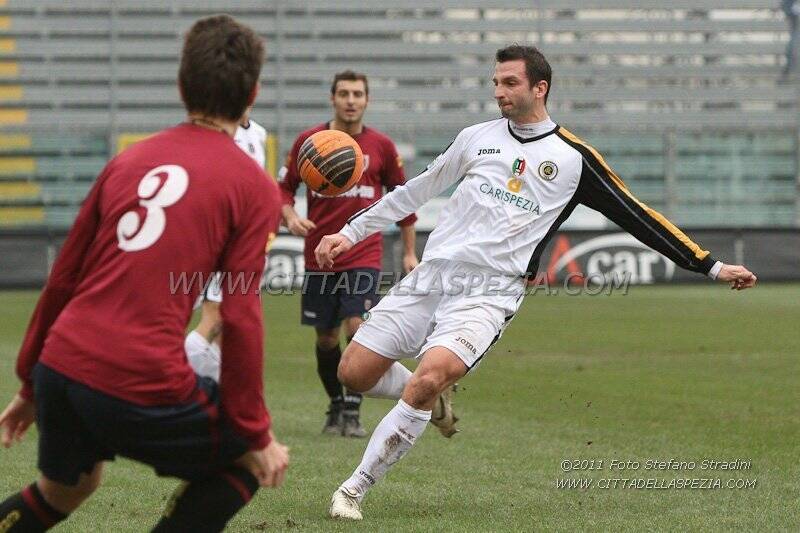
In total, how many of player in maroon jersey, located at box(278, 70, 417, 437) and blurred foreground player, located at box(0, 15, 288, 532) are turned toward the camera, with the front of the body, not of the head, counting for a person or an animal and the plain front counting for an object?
1

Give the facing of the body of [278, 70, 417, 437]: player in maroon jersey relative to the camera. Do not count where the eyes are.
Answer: toward the camera

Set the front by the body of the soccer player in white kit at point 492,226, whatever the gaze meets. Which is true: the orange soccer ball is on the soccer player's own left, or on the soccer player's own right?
on the soccer player's own right

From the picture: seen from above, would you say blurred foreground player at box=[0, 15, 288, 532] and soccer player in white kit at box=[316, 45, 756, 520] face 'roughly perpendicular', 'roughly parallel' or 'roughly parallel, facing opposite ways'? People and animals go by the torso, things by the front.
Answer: roughly parallel, facing opposite ways

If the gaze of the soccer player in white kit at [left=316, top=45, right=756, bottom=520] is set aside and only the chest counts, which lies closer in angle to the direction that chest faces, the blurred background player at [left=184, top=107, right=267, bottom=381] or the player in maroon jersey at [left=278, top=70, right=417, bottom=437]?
the blurred background player

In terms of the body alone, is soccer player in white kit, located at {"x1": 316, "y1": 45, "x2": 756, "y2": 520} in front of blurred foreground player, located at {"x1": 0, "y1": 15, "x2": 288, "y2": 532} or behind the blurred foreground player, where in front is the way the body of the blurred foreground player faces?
in front

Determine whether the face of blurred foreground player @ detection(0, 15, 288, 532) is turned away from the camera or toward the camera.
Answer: away from the camera

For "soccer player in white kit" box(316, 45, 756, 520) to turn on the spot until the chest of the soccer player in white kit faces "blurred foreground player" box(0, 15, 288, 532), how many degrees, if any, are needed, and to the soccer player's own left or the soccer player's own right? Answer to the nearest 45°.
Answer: approximately 45° to the soccer player's own left

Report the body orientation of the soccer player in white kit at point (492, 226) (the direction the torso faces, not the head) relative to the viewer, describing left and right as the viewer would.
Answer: facing the viewer and to the left of the viewer

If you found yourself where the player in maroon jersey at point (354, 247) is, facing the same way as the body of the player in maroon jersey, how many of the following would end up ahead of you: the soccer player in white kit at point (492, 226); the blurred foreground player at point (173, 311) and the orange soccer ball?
3

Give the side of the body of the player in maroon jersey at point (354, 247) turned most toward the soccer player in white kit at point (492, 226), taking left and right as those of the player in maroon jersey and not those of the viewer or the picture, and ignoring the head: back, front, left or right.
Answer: front

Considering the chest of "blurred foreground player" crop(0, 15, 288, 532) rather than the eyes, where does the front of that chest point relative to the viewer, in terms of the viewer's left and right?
facing away from the viewer and to the right of the viewer

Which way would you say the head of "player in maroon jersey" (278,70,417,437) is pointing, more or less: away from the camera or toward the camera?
toward the camera
